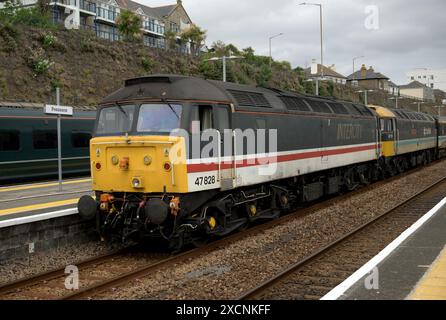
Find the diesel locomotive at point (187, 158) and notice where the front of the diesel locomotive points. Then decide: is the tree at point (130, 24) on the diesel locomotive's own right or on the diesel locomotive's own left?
on the diesel locomotive's own right

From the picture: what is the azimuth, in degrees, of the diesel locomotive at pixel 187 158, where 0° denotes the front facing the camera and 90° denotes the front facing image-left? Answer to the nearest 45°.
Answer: approximately 45°

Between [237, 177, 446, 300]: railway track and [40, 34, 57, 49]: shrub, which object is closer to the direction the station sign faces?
the railway track

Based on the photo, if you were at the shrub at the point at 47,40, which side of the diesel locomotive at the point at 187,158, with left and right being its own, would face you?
right

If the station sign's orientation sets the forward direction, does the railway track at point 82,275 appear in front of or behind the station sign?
in front

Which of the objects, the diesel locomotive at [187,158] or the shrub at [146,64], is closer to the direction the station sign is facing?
the diesel locomotive

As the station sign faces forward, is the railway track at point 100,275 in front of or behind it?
in front

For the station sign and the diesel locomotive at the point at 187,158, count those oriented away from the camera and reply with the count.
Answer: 0

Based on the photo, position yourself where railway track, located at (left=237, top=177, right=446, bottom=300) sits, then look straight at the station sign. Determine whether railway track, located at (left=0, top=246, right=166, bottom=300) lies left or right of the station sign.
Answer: left

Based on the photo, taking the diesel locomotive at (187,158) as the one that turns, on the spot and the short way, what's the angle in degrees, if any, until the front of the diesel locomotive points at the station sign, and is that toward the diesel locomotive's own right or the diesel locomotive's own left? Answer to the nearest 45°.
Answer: approximately 90° to the diesel locomotive's own right

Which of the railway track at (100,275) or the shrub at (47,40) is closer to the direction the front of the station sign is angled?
the railway track

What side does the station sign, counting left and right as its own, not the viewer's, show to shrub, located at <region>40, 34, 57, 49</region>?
back

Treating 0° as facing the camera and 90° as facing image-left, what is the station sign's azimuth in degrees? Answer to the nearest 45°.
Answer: approximately 0°

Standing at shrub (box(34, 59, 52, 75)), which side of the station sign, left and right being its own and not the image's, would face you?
back
